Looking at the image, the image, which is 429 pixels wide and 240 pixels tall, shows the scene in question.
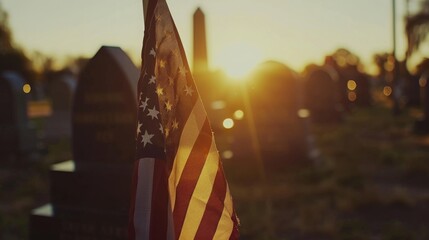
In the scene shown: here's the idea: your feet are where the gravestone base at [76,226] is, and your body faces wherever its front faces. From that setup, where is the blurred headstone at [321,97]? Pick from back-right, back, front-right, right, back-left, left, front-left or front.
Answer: back-left

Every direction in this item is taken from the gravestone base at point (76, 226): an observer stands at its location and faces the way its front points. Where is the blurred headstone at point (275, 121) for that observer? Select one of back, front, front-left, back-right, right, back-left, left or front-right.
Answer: back-left

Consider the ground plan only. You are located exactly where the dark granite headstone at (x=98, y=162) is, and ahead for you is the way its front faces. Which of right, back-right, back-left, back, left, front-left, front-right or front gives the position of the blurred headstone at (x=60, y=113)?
back

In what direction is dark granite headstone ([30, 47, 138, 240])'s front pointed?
toward the camera

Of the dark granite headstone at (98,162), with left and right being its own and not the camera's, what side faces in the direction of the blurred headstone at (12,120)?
back

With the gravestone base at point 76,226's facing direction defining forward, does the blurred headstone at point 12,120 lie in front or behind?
behind

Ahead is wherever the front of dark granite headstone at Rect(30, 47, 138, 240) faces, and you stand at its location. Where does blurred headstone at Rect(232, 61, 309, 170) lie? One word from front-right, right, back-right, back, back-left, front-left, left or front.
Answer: back-left

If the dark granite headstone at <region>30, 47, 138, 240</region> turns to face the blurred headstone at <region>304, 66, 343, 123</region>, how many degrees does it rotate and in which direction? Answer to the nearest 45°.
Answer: approximately 135° to its left

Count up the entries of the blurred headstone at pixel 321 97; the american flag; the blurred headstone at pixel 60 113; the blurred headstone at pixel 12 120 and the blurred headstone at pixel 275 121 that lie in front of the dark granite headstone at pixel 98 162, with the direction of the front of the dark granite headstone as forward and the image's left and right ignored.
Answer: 1

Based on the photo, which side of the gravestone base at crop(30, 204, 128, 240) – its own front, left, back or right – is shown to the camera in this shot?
front
